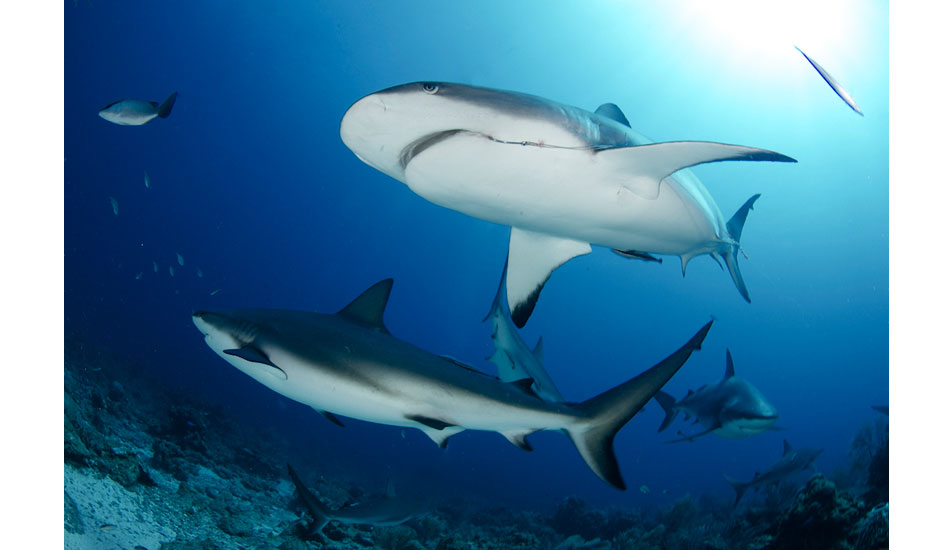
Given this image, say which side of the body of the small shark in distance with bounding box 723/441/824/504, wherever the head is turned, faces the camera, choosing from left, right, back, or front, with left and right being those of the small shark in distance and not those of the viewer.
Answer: right

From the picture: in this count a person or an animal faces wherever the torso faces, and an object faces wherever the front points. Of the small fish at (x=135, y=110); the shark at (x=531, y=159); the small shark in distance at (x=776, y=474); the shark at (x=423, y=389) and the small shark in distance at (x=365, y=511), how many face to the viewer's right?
2

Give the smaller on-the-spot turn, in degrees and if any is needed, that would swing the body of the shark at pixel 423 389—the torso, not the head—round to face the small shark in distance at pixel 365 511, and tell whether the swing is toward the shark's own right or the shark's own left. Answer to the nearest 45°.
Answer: approximately 90° to the shark's own right

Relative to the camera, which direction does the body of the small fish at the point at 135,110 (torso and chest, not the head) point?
to the viewer's left

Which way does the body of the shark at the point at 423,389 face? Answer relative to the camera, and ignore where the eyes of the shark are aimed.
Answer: to the viewer's left

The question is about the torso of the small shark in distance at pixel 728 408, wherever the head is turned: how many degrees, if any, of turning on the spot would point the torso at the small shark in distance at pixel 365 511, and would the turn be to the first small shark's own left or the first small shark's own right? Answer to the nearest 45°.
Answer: approximately 90° to the first small shark's own right

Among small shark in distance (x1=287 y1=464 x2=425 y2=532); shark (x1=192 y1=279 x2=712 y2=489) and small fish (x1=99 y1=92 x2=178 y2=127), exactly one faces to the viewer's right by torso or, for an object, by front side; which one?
the small shark in distance

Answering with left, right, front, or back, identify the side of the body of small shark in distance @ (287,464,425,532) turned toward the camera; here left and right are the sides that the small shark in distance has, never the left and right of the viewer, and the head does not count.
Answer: right
